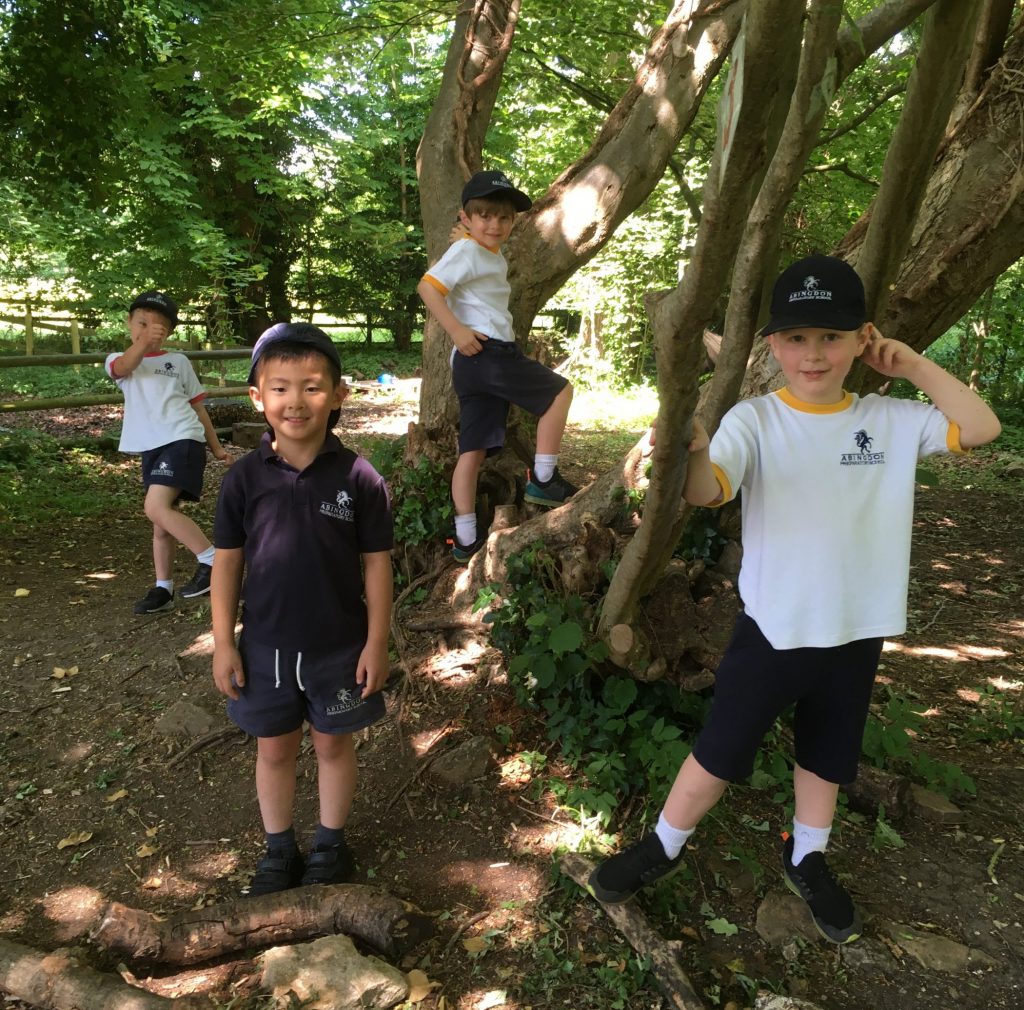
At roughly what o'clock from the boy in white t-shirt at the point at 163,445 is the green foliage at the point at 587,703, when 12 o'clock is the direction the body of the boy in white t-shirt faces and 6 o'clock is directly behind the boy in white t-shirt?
The green foliage is roughly at 11 o'clock from the boy in white t-shirt.

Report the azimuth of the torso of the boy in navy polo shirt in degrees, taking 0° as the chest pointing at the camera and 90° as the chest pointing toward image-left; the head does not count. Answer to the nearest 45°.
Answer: approximately 0°

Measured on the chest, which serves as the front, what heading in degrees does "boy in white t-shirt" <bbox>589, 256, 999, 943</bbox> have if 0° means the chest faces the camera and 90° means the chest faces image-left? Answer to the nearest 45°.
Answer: approximately 0°

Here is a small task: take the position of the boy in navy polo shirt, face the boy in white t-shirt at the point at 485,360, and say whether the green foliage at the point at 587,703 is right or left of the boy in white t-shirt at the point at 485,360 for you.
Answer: right

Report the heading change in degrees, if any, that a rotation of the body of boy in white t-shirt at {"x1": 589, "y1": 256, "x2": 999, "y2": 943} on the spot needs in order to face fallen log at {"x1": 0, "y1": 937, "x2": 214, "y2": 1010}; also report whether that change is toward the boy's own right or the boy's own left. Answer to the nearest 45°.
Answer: approximately 45° to the boy's own right

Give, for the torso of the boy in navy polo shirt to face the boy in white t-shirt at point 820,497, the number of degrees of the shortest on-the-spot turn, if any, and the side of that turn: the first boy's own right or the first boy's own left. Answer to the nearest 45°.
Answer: approximately 45° to the first boy's own left
